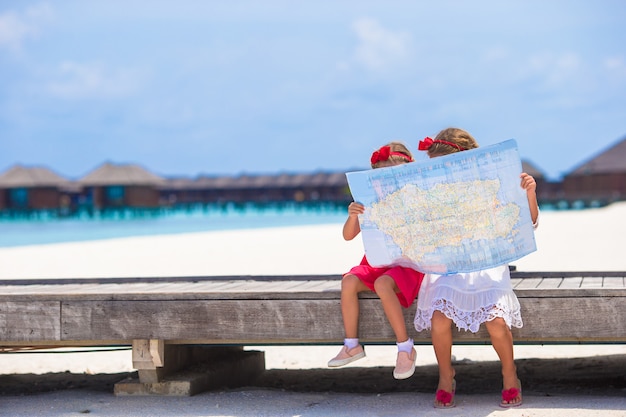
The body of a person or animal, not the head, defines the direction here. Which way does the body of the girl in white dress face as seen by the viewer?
toward the camera
